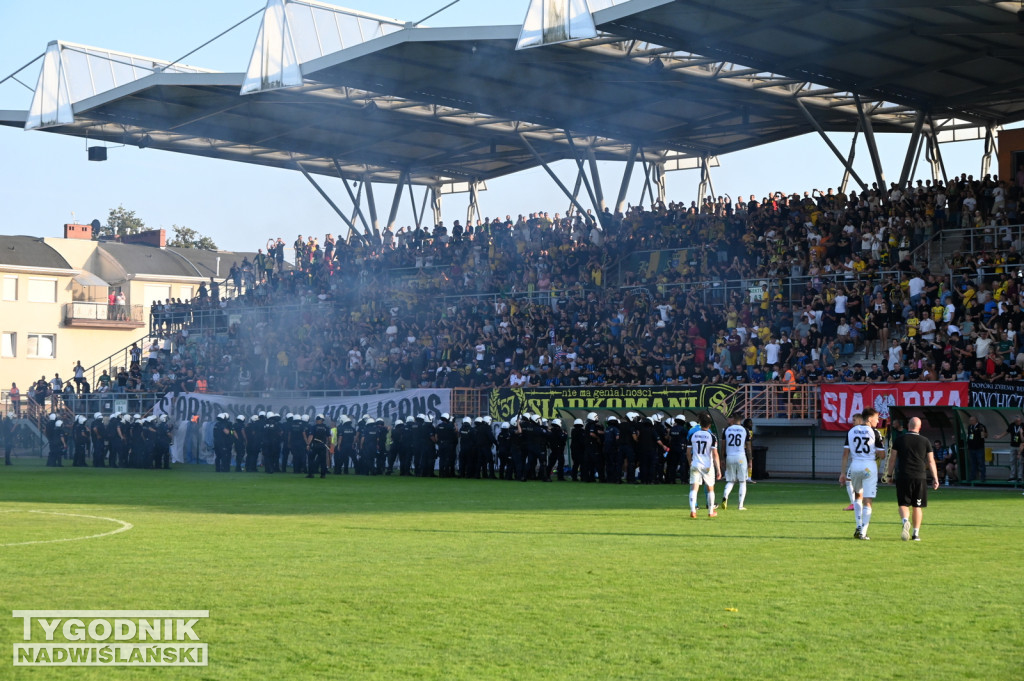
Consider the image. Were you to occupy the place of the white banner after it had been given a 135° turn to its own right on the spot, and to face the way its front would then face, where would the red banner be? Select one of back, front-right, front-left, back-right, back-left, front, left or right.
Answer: back

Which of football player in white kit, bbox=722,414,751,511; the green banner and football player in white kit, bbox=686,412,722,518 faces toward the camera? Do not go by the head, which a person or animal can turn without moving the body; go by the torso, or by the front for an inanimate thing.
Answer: the green banner

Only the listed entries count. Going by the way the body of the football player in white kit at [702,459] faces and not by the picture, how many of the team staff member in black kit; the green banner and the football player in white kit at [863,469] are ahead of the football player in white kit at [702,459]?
1

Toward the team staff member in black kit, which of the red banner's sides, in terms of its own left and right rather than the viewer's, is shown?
front

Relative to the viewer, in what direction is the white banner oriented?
toward the camera

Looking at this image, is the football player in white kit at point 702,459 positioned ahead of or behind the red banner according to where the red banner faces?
ahead

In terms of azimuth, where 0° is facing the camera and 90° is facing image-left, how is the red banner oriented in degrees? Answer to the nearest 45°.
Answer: approximately 0°

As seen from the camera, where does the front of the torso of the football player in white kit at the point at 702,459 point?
away from the camera

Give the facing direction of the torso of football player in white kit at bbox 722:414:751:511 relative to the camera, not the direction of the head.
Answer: away from the camera

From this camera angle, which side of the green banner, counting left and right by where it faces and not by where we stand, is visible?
front

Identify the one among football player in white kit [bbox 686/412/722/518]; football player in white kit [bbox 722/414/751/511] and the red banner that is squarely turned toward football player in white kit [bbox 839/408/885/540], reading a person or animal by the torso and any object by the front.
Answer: the red banner
